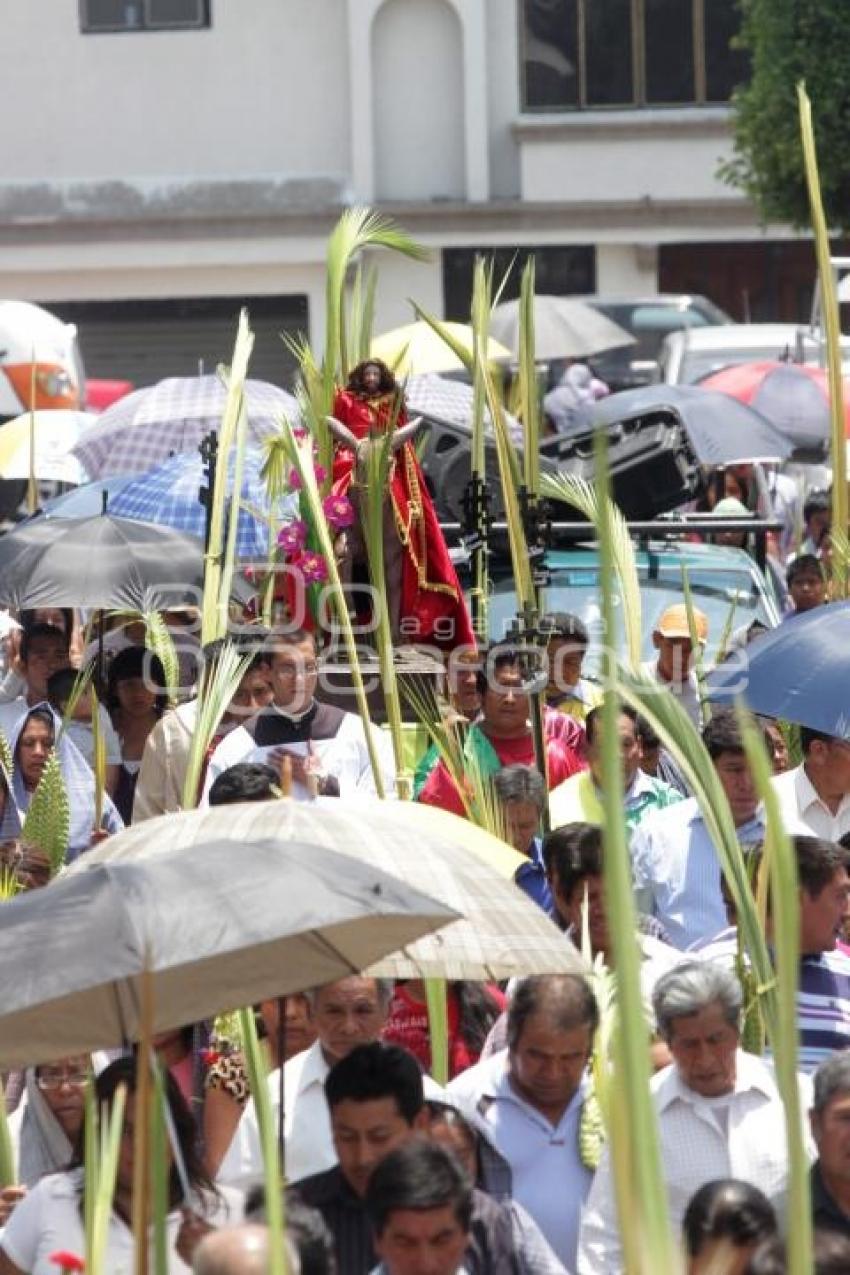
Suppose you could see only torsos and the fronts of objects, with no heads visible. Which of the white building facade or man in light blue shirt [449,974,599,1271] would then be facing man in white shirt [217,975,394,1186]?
the white building facade

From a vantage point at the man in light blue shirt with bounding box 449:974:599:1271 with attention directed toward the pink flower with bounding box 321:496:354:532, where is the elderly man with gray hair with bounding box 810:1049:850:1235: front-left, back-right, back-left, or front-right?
back-right

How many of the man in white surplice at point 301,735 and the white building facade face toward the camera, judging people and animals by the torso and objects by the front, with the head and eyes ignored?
2

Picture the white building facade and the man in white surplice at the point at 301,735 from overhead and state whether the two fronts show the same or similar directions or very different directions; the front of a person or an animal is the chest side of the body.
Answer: same or similar directions

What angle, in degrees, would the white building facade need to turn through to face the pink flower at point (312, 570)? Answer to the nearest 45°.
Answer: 0° — it already faces it

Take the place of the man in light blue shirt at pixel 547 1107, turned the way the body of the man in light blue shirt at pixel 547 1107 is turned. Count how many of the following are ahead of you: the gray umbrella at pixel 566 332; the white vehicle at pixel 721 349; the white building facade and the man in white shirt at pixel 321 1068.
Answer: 0

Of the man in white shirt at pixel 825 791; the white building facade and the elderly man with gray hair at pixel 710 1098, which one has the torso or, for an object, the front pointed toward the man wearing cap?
the white building facade

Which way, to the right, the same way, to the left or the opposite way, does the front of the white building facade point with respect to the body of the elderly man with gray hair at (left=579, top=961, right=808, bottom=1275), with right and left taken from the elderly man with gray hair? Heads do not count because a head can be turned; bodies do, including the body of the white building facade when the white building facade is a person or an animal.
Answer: the same way

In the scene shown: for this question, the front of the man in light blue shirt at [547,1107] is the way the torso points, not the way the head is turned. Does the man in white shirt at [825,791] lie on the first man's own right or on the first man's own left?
on the first man's own left

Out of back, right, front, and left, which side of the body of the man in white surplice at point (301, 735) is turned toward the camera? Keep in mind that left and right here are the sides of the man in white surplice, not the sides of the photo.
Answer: front

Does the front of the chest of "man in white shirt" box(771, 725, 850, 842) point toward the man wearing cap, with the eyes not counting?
no

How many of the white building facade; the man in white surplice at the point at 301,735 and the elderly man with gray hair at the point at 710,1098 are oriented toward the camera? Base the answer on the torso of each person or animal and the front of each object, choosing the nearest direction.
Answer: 3

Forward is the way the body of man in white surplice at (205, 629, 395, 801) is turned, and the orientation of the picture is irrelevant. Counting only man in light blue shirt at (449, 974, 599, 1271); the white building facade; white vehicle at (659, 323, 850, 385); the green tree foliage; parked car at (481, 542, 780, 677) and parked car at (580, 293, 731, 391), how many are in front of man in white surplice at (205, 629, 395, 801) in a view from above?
1

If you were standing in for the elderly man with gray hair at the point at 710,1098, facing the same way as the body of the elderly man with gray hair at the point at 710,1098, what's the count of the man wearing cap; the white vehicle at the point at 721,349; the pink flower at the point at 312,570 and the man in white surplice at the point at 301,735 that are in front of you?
0

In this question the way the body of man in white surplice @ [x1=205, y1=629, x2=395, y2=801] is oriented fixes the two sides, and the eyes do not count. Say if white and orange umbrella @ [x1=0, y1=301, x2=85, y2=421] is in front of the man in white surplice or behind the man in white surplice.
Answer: behind

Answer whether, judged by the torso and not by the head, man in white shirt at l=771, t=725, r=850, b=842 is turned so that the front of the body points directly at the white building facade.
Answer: no

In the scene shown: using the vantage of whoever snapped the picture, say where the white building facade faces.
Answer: facing the viewer

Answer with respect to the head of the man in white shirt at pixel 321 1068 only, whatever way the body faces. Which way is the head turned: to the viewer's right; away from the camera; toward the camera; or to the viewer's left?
toward the camera

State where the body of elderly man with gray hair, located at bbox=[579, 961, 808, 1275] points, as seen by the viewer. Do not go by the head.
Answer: toward the camera

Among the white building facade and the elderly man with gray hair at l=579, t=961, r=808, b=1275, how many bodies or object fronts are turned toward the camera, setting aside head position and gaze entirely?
2
